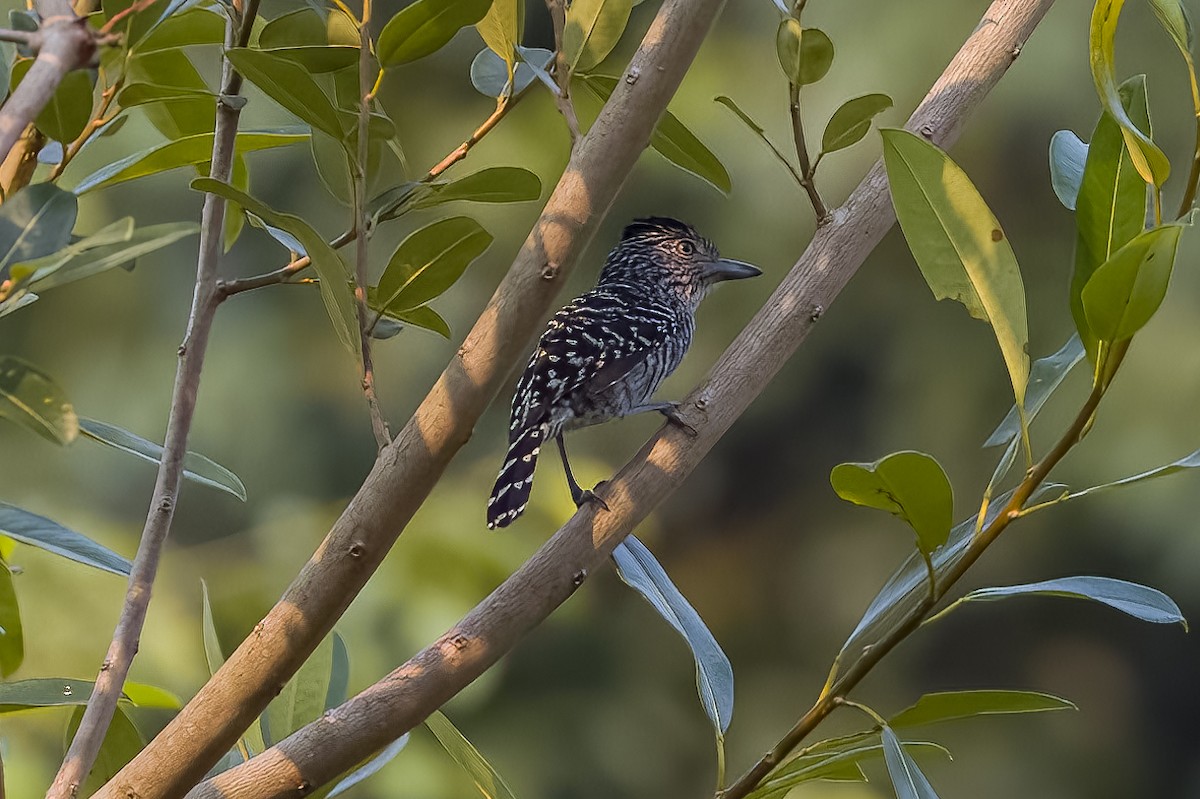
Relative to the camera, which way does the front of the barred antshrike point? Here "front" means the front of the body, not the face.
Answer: to the viewer's right

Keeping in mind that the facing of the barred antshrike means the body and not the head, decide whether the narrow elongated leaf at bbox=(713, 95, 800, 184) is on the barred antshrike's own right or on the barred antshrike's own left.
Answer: on the barred antshrike's own right
